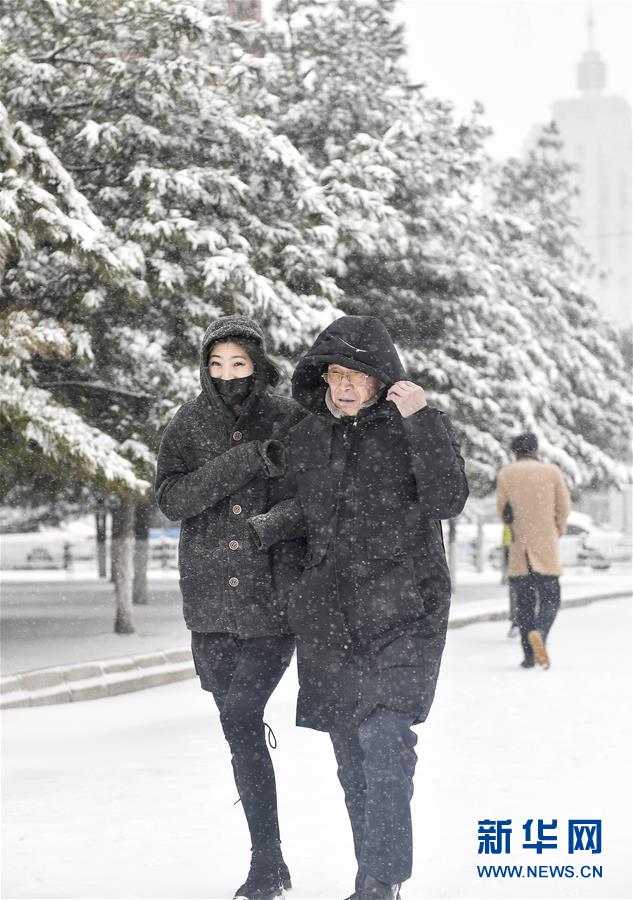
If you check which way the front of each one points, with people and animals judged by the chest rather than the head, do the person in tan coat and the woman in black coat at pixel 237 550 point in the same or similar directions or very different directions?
very different directions

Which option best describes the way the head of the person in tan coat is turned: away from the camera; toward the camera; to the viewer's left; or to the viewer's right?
away from the camera

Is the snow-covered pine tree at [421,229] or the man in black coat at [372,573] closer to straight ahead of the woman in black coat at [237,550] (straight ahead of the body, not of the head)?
the man in black coat

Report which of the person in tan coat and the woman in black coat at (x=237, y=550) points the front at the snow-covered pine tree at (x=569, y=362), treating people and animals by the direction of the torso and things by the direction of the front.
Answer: the person in tan coat

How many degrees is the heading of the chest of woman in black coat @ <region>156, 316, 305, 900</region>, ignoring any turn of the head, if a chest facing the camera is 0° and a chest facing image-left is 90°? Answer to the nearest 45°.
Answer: approximately 0°

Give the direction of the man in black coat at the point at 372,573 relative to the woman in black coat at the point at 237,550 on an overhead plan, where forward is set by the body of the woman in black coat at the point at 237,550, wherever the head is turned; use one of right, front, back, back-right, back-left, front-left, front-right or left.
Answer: front-left

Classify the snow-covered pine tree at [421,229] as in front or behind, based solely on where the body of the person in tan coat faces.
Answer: in front

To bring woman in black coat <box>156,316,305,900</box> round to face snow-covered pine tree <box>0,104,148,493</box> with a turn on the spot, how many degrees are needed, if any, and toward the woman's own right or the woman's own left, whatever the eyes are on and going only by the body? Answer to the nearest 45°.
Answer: approximately 180°

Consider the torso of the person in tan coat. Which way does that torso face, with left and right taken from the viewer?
facing away from the viewer

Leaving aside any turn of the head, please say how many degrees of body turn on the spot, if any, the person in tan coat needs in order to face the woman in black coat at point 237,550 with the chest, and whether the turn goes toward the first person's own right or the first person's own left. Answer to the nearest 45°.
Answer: approximately 180°

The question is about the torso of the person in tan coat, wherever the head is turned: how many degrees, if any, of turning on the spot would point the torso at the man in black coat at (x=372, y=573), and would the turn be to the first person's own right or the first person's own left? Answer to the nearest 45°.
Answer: approximately 180°

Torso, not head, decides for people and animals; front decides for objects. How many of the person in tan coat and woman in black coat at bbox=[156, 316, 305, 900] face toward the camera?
1
